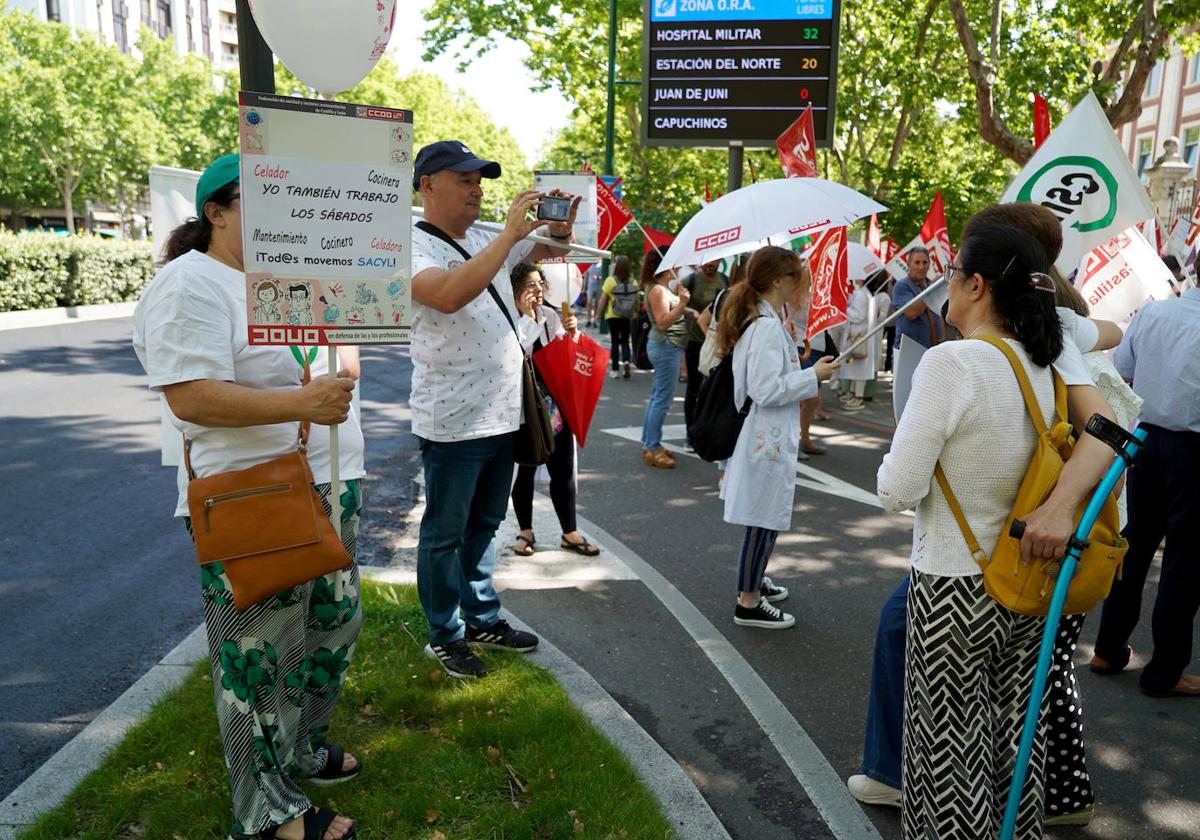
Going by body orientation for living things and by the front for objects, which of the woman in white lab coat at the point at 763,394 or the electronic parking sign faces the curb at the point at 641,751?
the electronic parking sign

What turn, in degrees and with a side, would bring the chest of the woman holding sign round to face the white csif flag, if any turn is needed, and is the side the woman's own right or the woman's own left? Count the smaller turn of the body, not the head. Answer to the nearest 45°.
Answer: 0° — they already face it

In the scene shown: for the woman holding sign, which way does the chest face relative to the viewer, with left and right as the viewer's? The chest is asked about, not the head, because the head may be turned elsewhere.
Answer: facing to the right of the viewer

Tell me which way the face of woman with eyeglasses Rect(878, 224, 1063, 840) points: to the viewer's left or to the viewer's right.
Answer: to the viewer's left

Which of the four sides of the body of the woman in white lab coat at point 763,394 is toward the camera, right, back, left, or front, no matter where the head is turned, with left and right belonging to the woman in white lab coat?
right

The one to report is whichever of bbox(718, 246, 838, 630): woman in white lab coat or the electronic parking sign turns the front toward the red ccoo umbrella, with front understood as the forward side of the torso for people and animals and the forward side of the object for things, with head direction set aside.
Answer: the electronic parking sign

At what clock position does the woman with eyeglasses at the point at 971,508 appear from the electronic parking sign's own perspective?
The woman with eyeglasses is roughly at 12 o'clock from the electronic parking sign.

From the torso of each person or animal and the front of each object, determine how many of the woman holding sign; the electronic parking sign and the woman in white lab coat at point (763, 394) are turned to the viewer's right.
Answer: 2

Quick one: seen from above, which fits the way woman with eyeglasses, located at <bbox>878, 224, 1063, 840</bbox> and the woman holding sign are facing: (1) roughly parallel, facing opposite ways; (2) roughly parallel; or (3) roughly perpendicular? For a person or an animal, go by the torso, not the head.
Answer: roughly perpendicular

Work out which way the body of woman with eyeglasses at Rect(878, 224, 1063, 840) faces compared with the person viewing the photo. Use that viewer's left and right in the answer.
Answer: facing away from the viewer and to the left of the viewer

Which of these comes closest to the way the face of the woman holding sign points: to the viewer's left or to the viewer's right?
to the viewer's right

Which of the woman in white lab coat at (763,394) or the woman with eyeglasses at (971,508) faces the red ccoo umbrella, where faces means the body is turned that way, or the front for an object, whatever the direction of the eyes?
the woman with eyeglasses

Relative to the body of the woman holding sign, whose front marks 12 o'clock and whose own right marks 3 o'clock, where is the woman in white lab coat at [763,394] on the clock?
The woman in white lab coat is roughly at 11 o'clock from the woman holding sign.

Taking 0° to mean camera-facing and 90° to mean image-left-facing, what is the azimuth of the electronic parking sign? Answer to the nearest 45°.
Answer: approximately 0°
